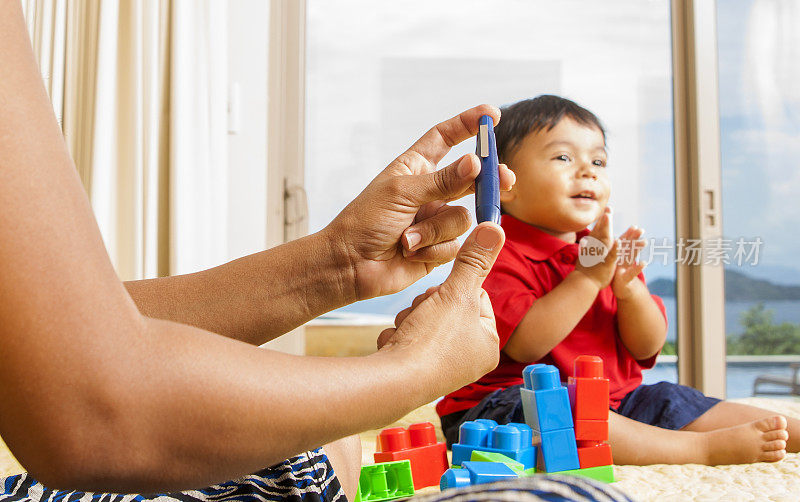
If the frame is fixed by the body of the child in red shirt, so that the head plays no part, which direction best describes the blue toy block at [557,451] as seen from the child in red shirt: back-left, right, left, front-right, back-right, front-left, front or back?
front-right

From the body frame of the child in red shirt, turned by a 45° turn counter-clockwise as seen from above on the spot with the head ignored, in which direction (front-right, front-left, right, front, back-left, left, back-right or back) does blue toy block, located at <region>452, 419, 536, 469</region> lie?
right

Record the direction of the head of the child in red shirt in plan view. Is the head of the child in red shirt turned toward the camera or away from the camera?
toward the camera

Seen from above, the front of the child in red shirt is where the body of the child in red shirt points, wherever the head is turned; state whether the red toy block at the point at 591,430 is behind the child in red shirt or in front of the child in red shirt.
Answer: in front

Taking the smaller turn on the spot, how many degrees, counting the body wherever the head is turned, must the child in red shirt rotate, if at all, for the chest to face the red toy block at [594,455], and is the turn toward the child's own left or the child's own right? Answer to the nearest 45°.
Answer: approximately 45° to the child's own right

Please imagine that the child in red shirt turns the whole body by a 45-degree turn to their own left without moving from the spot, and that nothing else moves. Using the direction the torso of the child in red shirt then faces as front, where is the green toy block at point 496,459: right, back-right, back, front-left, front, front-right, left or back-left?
right

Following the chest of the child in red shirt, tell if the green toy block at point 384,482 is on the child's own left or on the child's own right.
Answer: on the child's own right
